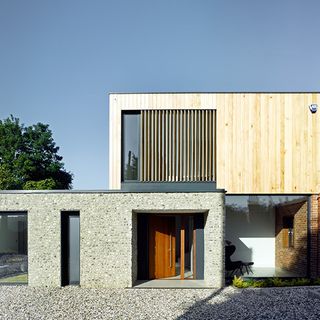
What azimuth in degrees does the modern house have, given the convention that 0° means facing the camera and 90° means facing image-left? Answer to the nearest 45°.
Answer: approximately 0°

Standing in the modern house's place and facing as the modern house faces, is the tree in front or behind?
behind
